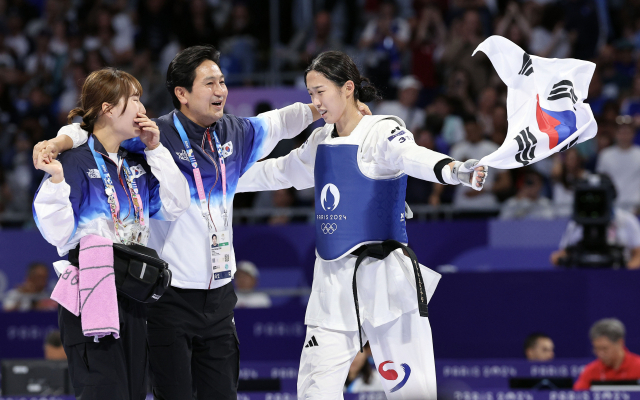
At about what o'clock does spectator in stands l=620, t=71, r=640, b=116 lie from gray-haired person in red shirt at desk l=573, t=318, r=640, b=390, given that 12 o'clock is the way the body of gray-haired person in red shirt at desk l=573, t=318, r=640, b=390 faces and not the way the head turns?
spectator in stands l=620, t=71, r=640, b=116 is roughly at 5 o'clock from gray-haired person in red shirt at desk l=573, t=318, r=640, b=390.

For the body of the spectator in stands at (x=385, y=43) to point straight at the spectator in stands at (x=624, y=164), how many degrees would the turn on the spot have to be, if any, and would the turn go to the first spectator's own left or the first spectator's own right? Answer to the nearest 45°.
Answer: approximately 45° to the first spectator's own left

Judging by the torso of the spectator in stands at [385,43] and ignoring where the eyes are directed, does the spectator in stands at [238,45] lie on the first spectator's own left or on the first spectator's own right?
on the first spectator's own right

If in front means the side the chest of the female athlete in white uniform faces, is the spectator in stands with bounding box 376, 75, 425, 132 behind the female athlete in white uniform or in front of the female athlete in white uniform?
behind

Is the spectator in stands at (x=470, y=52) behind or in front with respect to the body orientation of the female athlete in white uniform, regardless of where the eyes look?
behind

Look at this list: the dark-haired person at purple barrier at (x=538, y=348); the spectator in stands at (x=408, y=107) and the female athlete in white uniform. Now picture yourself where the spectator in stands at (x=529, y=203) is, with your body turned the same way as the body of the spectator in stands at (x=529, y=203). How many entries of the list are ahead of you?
2

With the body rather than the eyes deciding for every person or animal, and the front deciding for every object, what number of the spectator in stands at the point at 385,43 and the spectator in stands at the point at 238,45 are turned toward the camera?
2

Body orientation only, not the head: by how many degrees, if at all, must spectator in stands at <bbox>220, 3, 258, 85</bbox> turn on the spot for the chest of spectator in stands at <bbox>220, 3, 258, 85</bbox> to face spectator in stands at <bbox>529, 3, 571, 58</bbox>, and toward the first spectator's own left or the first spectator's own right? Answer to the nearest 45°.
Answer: approximately 90° to the first spectator's own left

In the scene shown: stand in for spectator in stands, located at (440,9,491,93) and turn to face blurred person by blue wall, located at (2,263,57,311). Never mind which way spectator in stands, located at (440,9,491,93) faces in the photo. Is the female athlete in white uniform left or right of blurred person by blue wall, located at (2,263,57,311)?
left

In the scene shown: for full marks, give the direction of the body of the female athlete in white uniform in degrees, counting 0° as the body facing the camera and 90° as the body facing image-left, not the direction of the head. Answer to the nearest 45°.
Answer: approximately 45°
